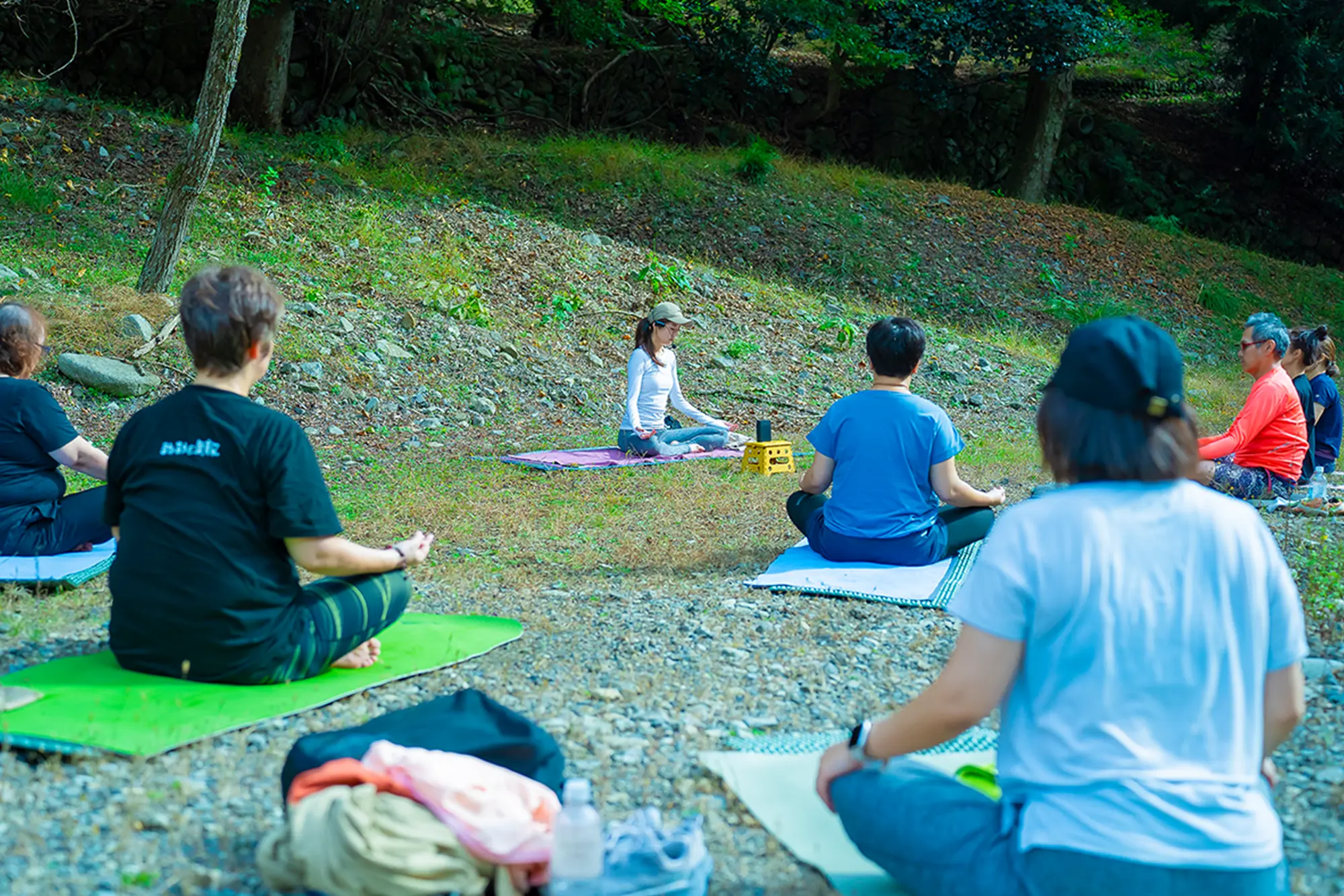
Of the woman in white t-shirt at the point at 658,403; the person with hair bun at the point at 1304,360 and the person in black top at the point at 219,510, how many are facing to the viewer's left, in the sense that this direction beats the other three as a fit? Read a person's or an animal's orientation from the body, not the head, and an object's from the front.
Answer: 1

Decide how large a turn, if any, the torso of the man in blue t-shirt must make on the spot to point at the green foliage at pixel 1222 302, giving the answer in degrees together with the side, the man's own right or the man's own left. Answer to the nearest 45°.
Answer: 0° — they already face it

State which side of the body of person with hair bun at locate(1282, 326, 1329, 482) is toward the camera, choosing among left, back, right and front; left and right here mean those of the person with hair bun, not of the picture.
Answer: left

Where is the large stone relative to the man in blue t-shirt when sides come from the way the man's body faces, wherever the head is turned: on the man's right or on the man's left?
on the man's left

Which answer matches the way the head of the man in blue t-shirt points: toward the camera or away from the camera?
away from the camera

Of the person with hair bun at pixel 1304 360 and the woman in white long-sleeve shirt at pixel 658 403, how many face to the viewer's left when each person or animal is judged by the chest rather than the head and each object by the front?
1

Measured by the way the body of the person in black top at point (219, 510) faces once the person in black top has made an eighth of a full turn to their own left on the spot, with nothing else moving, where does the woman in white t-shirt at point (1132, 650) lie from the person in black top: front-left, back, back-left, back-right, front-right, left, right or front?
back-right

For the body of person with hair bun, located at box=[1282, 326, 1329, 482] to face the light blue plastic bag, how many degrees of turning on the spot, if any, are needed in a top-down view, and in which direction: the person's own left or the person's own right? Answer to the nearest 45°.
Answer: approximately 90° to the person's own left

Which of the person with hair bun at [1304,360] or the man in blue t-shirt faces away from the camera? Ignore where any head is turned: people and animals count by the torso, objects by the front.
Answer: the man in blue t-shirt

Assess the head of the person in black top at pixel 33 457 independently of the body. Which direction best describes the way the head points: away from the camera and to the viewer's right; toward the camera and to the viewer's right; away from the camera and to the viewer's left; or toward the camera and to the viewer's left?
away from the camera and to the viewer's right

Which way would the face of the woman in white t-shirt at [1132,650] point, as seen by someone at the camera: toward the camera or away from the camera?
away from the camera

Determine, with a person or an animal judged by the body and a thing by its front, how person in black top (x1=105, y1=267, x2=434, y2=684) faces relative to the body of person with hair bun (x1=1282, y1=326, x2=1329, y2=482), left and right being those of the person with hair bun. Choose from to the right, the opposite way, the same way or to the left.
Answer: to the right

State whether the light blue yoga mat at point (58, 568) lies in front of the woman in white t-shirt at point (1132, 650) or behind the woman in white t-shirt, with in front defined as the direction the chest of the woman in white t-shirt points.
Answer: in front

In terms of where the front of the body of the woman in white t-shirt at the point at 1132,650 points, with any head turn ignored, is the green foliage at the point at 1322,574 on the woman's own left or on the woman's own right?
on the woman's own right

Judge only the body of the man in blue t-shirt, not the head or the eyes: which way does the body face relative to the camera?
away from the camera
